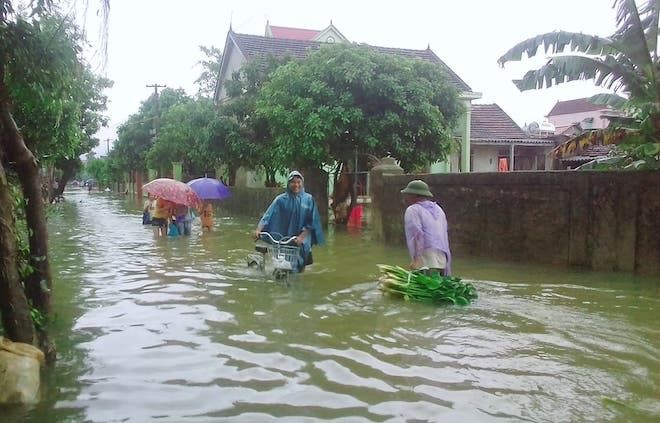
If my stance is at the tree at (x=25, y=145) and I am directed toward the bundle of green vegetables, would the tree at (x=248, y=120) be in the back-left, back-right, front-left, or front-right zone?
front-left

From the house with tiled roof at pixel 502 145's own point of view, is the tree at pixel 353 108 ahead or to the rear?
ahead

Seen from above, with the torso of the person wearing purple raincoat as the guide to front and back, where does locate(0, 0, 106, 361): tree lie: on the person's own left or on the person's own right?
on the person's own left

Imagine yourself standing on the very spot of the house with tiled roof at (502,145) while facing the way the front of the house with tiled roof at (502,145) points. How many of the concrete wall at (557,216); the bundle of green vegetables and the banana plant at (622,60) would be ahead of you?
3

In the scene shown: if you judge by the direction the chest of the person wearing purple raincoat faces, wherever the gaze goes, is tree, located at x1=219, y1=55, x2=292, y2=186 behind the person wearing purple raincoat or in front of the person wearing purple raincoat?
in front

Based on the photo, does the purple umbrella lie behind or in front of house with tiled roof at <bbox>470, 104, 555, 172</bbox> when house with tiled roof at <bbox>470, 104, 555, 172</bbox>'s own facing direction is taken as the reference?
in front

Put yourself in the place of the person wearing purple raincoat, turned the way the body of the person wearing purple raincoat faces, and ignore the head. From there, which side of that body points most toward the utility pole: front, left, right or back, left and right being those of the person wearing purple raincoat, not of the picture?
front

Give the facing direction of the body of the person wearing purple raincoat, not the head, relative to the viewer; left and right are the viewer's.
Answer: facing away from the viewer and to the left of the viewer

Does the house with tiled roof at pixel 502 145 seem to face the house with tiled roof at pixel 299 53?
no

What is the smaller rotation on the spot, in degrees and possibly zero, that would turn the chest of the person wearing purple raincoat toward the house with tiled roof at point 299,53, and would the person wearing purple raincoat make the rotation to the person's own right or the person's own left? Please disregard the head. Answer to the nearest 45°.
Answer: approximately 45° to the person's own right

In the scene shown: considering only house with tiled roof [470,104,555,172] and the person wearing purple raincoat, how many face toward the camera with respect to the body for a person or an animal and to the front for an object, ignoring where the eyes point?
1

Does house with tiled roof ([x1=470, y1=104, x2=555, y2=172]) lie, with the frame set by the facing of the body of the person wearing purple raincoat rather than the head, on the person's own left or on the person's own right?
on the person's own right

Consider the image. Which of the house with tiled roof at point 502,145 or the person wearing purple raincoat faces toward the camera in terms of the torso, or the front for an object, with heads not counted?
the house with tiled roof

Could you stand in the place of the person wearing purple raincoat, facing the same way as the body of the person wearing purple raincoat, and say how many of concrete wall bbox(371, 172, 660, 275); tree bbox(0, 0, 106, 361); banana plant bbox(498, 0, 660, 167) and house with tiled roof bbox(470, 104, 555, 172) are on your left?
1

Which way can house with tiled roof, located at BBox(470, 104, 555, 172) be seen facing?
toward the camera

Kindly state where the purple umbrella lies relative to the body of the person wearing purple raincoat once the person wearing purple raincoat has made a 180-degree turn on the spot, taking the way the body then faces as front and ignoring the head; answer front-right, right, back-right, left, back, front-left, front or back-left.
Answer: back

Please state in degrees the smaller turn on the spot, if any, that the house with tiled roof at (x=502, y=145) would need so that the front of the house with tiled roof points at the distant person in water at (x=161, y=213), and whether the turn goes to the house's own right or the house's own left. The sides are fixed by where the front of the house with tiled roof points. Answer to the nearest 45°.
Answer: approximately 45° to the house's own right

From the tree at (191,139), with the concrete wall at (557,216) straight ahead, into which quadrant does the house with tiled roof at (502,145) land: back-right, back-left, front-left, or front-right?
front-left

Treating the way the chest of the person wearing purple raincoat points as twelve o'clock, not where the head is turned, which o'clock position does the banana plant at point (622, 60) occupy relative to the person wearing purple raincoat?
The banana plant is roughly at 3 o'clock from the person wearing purple raincoat.
